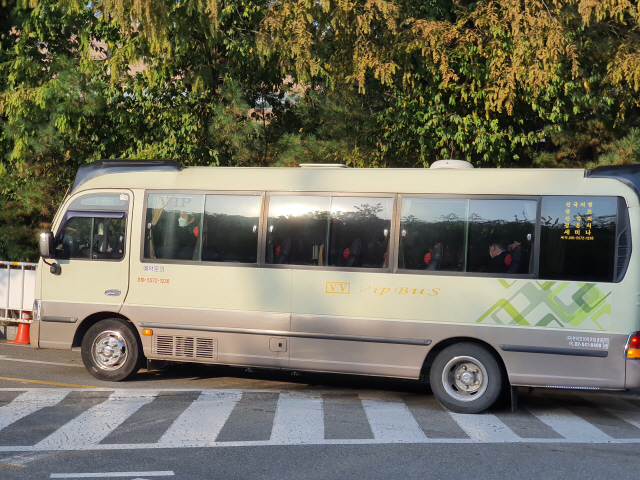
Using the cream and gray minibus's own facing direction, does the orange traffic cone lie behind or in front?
in front

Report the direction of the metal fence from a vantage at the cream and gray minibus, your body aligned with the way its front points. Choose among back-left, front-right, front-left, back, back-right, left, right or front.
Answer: front-right

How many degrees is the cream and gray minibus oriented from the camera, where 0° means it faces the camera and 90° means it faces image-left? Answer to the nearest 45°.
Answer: approximately 90°
